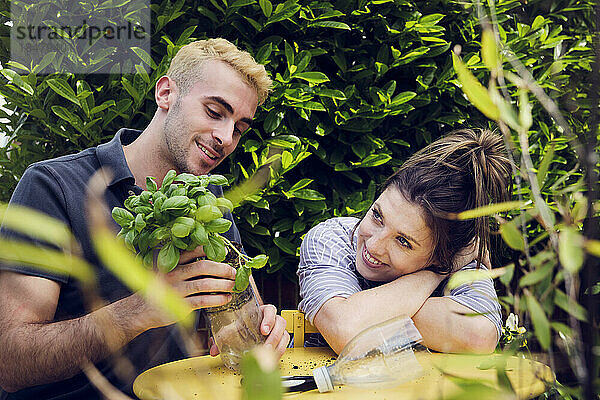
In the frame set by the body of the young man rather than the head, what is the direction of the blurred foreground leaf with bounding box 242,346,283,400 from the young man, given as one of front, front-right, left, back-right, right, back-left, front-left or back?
front-right

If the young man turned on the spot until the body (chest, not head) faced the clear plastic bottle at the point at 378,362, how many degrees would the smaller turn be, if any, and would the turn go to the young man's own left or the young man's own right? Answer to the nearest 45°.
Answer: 0° — they already face it

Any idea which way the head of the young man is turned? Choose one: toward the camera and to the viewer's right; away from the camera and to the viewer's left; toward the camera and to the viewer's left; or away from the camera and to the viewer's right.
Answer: toward the camera and to the viewer's right

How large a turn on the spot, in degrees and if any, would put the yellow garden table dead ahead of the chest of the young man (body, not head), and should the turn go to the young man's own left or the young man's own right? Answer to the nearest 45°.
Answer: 0° — they already face it

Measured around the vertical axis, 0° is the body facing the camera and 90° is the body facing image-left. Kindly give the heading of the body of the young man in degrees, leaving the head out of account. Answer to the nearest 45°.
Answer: approximately 315°
